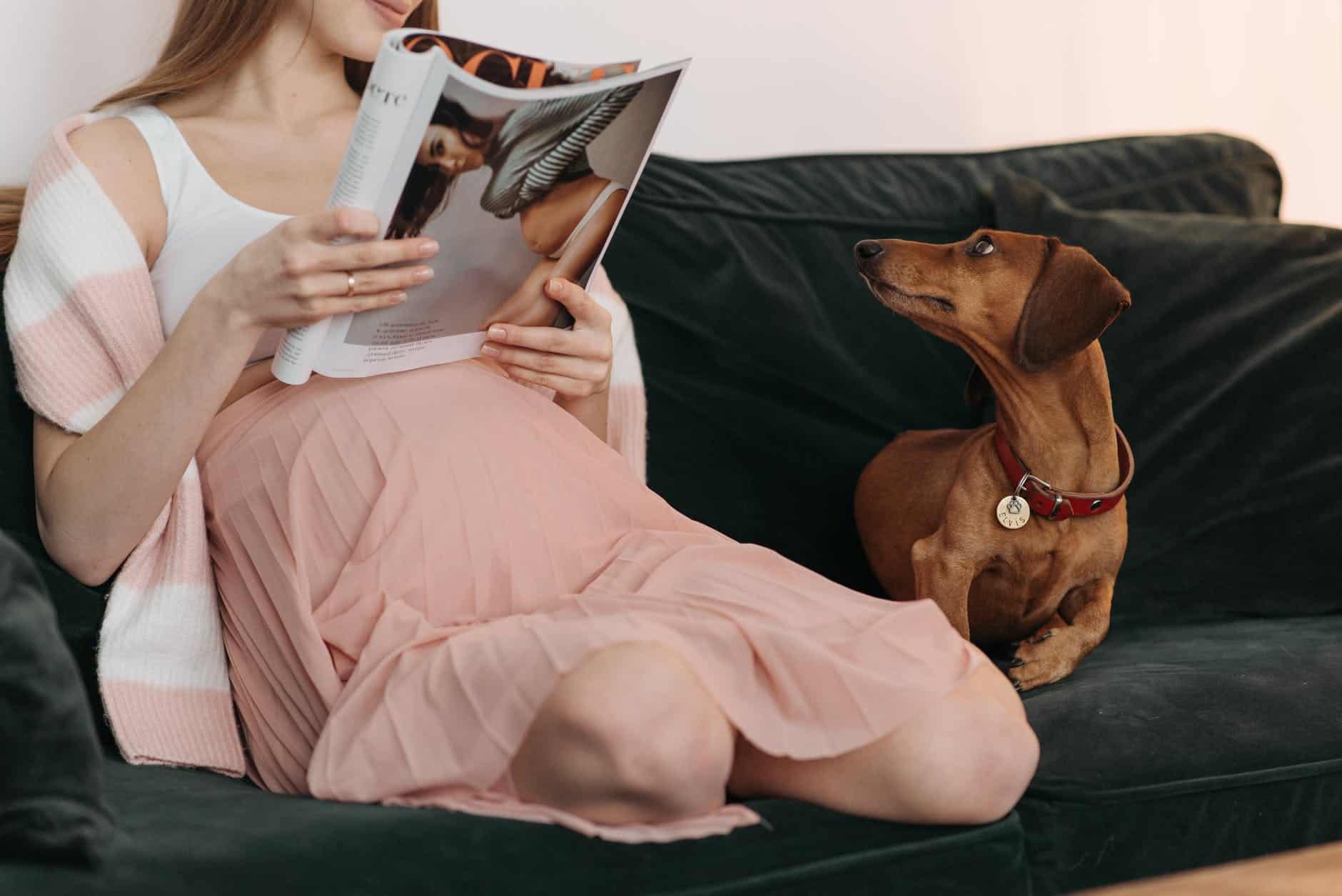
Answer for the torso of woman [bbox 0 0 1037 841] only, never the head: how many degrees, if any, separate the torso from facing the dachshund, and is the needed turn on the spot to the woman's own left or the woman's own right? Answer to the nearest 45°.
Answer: approximately 90° to the woman's own left

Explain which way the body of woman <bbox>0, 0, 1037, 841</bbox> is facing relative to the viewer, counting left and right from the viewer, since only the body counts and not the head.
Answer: facing the viewer and to the right of the viewer

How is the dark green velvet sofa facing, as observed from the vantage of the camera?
facing the viewer
